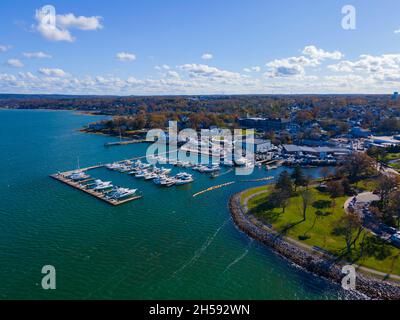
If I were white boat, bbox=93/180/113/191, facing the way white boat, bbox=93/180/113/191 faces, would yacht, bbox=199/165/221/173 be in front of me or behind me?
in front

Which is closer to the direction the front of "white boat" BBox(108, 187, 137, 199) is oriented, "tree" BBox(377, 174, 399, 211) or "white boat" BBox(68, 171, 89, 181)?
the tree

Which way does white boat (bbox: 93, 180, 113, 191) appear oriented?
to the viewer's right

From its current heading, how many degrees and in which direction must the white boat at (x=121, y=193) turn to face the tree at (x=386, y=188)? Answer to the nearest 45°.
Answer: approximately 45° to its right

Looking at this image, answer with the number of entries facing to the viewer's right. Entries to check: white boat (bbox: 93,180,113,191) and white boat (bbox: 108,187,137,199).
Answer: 2

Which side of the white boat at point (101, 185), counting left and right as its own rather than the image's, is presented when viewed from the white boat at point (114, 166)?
left

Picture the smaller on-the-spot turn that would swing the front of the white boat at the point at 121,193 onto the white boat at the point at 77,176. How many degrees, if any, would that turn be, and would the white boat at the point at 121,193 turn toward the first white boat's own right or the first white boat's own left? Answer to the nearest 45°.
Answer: approximately 135° to the first white boat's own left

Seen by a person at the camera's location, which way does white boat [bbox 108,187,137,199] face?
facing to the right of the viewer

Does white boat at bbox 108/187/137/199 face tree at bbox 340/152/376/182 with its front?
yes

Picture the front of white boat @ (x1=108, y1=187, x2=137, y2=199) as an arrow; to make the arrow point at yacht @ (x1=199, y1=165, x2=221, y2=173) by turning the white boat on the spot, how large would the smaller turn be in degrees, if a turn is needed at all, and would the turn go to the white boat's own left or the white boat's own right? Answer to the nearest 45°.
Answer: approximately 45° to the white boat's own left
